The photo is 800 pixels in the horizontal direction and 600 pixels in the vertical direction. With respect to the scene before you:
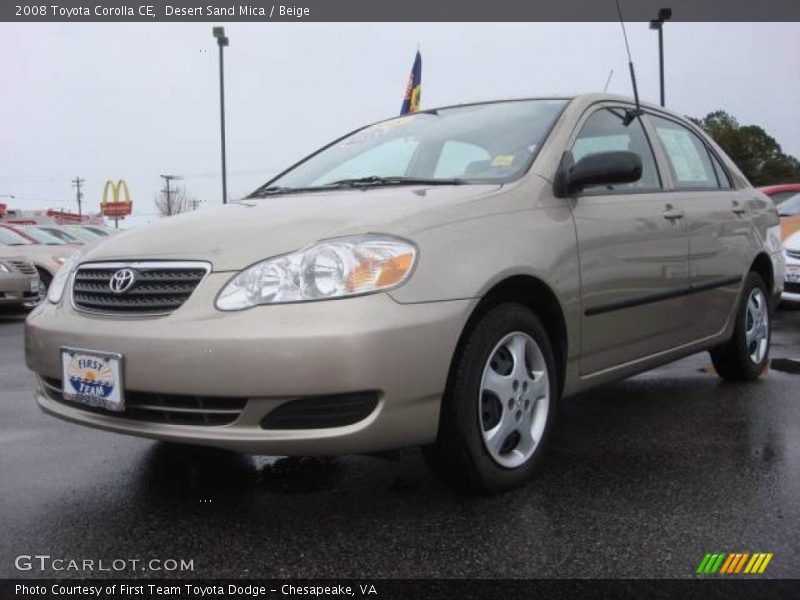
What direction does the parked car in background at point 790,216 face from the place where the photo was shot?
facing the viewer and to the left of the viewer

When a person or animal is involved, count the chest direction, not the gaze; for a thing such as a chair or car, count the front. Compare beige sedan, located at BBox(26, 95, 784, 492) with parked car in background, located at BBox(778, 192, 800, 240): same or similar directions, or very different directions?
same or similar directions

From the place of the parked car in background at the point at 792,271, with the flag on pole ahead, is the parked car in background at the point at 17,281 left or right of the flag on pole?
left

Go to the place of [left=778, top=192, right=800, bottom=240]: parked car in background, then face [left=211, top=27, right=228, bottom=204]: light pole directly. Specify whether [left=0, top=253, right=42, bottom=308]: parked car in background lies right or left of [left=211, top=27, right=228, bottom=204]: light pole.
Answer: left

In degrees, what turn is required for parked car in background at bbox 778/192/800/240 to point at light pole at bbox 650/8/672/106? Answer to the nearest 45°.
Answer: approximately 135° to its right

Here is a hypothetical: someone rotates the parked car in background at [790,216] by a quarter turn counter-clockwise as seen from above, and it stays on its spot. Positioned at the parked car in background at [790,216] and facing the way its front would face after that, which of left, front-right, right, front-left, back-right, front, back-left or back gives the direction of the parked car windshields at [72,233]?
back-right

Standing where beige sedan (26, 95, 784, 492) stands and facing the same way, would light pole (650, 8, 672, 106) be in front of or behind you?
behind

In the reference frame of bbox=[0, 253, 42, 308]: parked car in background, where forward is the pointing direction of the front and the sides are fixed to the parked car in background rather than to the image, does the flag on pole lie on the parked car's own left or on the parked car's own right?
on the parked car's own left

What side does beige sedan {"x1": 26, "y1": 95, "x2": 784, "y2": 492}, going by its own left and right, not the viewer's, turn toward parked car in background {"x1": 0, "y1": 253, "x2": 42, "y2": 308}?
right

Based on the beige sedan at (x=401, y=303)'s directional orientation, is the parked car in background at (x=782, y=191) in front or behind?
behind

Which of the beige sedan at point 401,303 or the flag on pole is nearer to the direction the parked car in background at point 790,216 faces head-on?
the beige sedan

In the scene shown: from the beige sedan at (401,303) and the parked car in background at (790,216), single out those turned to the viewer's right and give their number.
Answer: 0

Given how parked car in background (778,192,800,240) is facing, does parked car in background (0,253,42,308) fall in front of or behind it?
in front

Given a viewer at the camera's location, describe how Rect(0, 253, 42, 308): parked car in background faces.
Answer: facing the viewer and to the right of the viewer

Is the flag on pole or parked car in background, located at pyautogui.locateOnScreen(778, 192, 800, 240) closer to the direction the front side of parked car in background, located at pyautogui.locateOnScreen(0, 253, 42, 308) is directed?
the parked car in background

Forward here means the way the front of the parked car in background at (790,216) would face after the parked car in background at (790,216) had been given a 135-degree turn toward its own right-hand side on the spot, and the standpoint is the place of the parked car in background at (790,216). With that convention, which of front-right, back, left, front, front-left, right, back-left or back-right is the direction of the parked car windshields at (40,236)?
left

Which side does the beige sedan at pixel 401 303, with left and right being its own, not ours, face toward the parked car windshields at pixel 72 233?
right

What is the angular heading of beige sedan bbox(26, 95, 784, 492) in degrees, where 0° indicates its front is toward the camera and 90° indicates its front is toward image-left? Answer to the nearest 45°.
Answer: approximately 45°
